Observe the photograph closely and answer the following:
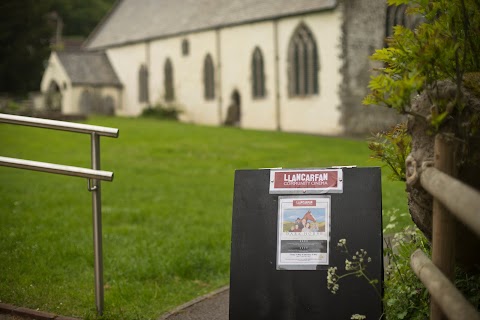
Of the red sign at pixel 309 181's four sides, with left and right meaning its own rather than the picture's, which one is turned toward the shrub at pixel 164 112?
back

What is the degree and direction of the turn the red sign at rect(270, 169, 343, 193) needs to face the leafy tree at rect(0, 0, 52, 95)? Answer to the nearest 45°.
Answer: approximately 135° to its right

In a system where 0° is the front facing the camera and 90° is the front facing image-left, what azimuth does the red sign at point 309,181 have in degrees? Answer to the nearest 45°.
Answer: approximately 0°

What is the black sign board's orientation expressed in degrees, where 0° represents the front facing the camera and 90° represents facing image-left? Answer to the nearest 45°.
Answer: approximately 0°

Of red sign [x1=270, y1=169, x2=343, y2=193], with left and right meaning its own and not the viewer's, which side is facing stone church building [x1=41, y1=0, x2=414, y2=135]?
back

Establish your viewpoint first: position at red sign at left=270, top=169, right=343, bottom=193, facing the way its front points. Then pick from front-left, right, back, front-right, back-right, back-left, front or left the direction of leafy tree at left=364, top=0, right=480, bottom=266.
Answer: front-left

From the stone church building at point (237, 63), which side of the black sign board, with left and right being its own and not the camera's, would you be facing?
back

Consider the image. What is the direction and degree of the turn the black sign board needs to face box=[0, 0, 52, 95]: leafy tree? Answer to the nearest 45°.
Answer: approximately 135° to its right

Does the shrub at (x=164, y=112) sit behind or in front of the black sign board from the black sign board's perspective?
behind
